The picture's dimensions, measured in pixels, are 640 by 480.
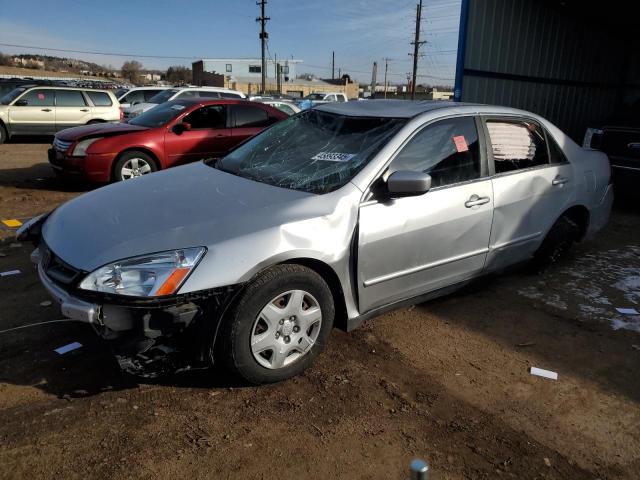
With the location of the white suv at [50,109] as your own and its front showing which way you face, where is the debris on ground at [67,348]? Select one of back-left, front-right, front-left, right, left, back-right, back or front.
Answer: left

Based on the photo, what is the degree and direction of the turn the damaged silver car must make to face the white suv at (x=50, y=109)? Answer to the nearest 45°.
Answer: approximately 90° to its right

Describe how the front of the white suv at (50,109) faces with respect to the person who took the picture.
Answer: facing to the left of the viewer

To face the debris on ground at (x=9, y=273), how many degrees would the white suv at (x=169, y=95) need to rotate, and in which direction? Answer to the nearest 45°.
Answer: approximately 45° to its left

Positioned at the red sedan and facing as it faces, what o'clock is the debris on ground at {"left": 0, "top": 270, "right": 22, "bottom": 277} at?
The debris on ground is roughly at 11 o'clock from the red sedan.

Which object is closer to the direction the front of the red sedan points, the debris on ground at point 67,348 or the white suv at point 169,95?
the debris on ground

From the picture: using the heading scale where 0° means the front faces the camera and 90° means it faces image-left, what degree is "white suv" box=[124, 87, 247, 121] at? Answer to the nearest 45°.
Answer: approximately 45°

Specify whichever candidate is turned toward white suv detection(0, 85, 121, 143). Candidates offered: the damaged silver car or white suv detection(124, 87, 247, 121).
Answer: white suv detection(124, 87, 247, 121)

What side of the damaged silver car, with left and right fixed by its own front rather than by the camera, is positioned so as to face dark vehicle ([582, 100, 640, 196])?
back
